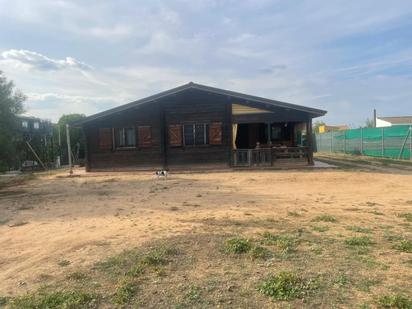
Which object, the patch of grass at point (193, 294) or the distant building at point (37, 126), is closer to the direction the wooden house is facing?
the patch of grass

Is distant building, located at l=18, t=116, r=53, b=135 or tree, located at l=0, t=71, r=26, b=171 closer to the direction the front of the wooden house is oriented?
the tree

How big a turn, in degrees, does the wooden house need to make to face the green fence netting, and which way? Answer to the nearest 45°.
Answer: approximately 135° to its left

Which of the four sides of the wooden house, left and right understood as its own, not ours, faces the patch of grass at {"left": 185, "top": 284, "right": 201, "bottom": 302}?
front

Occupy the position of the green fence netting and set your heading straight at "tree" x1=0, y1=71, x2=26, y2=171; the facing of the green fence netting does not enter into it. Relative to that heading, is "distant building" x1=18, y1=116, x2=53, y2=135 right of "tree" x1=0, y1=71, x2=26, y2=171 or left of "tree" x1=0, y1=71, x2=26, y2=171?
right

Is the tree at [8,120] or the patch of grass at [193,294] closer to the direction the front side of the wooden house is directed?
the patch of grass

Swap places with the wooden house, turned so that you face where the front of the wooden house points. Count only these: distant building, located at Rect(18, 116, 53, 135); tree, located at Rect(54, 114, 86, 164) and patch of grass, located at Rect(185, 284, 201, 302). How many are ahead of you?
1

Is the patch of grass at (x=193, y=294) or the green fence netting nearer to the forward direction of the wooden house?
the patch of grass

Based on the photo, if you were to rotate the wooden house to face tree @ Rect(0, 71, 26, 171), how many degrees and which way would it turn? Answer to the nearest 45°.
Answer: approximately 45° to its right

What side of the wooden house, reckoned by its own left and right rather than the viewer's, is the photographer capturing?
front

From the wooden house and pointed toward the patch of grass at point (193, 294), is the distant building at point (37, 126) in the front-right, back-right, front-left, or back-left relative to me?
back-right

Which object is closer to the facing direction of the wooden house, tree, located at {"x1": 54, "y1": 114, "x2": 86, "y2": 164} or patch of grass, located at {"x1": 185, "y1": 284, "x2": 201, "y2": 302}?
the patch of grass
